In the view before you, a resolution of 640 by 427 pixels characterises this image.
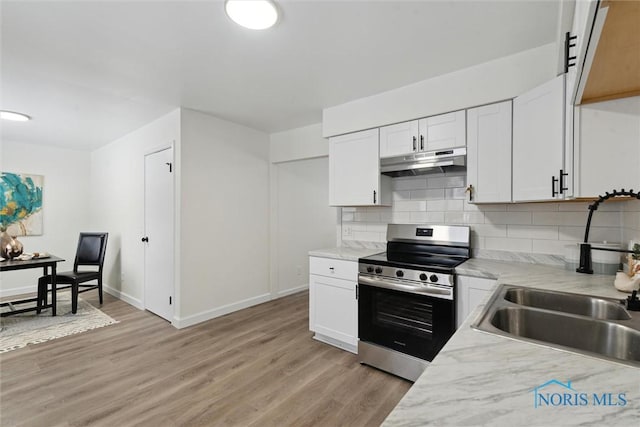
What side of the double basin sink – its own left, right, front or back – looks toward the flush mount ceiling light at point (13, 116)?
front

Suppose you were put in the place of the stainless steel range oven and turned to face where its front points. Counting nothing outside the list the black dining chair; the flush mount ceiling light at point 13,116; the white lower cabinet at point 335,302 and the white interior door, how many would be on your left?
0

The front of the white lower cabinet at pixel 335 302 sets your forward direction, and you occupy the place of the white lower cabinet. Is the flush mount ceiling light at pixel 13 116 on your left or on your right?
on your right

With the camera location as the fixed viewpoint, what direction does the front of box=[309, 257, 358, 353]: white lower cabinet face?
facing the viewer and to the left of the viewer

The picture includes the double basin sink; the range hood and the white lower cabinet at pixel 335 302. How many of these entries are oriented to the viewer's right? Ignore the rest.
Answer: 0

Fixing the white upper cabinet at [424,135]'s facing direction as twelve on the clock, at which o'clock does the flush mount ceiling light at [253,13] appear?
The flush mount ceiling light is roughly at 12 o'clock from the white upper cabinet.

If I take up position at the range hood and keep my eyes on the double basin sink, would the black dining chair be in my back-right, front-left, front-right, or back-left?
back-right

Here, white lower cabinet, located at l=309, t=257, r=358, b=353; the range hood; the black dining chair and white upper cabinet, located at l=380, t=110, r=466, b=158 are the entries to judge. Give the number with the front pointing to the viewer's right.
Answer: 0

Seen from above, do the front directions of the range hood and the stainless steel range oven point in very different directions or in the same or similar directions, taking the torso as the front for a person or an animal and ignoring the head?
same or similar directions

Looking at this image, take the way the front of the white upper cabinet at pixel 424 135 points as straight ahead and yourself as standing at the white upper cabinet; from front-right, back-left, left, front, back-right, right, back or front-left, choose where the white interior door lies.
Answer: front-right

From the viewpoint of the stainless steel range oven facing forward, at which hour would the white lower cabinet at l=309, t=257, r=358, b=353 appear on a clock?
The white lower cabinet is roughly at 2 o'clock from the stainless steel range oven.

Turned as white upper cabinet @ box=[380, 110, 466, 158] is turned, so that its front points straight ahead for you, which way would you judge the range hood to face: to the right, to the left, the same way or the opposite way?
the same way

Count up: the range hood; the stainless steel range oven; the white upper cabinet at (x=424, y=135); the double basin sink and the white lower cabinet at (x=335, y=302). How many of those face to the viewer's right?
0

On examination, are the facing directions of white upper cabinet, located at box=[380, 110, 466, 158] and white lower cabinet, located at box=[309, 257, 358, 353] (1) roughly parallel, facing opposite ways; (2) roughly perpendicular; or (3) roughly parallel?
roughly parallel

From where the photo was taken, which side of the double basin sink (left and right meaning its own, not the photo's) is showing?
left

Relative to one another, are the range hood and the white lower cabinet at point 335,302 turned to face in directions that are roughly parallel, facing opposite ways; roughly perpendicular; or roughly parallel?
roughly parallel
